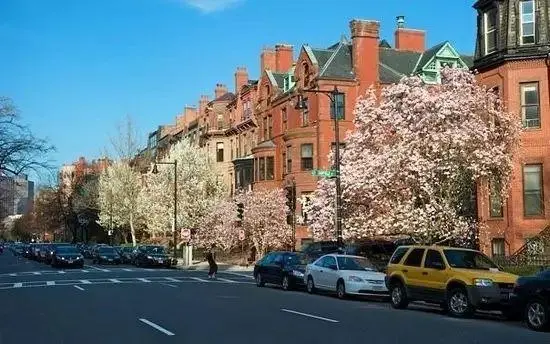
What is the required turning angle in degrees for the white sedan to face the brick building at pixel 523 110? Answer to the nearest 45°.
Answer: approximately 90° to its left

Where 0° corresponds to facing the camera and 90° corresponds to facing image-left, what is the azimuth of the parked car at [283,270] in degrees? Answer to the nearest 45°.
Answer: approximately 315°

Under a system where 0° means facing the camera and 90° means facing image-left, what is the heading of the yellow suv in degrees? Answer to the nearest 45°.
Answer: approximately 315°

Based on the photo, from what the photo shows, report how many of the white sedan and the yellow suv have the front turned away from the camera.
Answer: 0

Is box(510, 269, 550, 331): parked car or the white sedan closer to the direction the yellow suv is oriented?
the parked car

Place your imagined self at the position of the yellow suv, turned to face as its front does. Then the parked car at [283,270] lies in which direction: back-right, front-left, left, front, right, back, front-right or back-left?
back

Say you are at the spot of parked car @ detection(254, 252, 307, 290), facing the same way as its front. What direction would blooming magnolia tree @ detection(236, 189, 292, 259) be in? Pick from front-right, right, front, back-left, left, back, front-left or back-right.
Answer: back-left

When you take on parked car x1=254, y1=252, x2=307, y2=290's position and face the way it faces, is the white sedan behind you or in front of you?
in front

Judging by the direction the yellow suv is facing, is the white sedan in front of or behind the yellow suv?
behind
